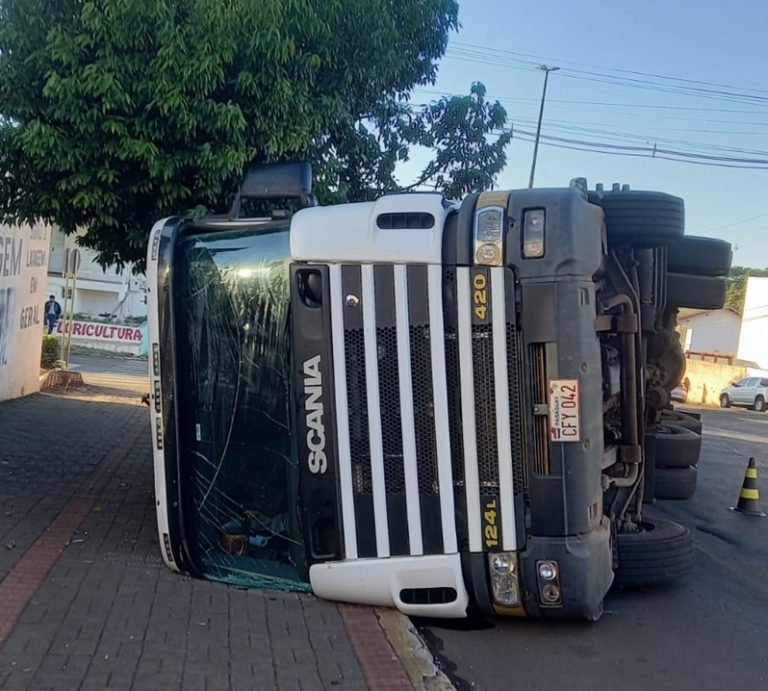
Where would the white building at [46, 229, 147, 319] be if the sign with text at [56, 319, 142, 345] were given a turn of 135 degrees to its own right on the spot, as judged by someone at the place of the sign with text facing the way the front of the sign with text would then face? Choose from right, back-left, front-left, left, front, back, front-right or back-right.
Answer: front-right

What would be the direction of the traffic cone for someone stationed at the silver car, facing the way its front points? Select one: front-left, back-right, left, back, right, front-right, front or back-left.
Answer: left

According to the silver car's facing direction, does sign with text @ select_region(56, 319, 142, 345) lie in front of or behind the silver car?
in front

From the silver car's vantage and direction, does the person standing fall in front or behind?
in front

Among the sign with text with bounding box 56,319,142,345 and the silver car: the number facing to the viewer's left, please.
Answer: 1

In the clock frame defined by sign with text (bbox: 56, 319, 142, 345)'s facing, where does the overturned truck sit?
The overturned truck is roughly at 12 o'clock from the sign with text.

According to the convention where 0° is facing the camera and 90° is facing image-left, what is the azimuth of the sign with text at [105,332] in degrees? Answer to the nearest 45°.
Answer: approximately 0°

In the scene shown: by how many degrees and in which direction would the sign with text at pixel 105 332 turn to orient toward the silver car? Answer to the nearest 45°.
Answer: approximately 90° to its left

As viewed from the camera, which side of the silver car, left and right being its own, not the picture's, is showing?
left
